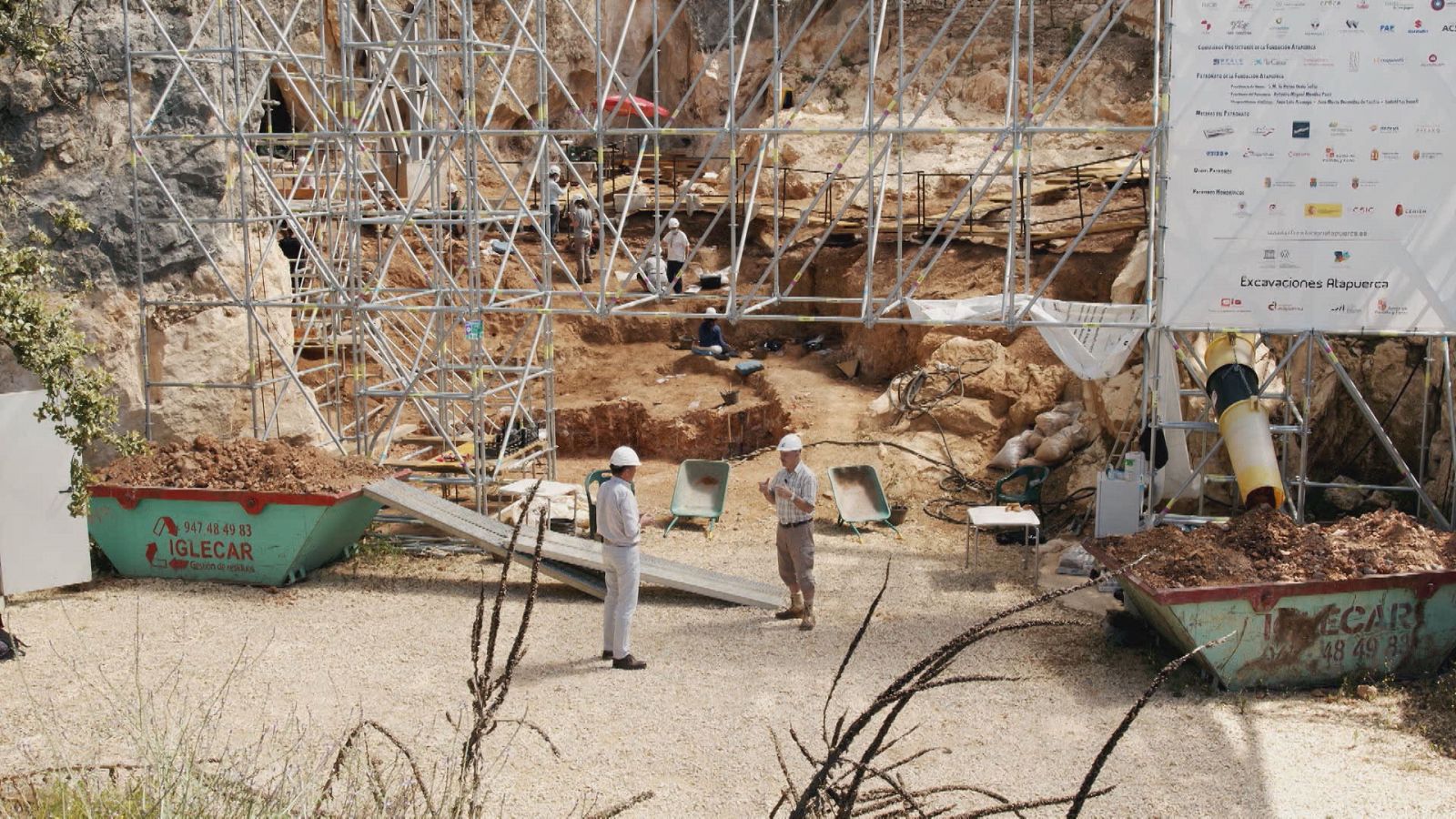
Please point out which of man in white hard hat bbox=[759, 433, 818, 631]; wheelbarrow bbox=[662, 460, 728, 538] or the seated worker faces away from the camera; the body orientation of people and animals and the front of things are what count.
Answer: the wheelbarrow

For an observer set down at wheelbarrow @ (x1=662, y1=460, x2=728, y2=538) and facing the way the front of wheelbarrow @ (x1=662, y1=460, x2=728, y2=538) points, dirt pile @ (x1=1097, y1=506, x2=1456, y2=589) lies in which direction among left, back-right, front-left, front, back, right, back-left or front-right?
back-right

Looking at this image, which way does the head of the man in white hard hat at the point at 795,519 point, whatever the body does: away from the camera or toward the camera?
toward the camera

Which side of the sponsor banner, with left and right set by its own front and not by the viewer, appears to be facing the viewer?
front

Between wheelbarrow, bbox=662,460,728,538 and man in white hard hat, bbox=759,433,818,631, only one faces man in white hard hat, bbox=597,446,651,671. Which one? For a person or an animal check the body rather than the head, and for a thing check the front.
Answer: man in white hard hat, bbox=759,433,818,631

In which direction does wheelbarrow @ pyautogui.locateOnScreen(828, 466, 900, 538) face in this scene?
away from the camera

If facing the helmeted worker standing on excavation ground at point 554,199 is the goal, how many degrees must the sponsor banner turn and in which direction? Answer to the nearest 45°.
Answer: approximately 135° to its right

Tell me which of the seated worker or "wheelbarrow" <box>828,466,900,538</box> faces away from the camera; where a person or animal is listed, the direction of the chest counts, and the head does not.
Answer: the wheelbarrow

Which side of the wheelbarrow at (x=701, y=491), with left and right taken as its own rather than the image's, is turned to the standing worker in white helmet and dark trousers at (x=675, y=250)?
front

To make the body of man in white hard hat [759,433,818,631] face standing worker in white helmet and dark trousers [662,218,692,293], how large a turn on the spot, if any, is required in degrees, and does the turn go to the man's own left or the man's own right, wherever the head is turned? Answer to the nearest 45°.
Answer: approximately 135° to the man's own right

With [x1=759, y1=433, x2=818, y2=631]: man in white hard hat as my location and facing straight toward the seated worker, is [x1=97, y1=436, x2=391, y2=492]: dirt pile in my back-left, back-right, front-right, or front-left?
front-left

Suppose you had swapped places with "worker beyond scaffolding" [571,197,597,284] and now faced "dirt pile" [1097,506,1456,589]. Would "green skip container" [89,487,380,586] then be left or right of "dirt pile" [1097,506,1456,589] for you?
right
